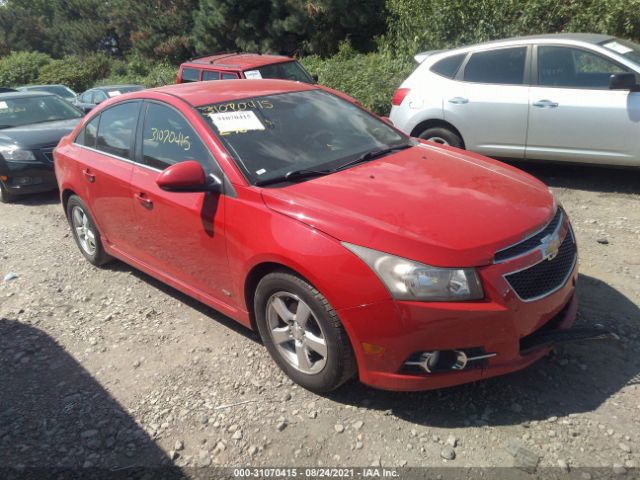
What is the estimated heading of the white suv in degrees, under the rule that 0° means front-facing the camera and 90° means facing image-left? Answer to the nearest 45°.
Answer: approximately 270°

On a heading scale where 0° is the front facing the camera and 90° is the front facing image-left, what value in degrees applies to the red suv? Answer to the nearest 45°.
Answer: approximately 315°

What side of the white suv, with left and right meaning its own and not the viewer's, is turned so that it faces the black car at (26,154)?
back

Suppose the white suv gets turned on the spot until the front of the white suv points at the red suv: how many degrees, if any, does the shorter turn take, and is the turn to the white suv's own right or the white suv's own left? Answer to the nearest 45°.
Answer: approximately 135° to the white suv's own left

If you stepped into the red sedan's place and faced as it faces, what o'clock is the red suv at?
The red suv is roughly at 7 o'clock from the red sedan.

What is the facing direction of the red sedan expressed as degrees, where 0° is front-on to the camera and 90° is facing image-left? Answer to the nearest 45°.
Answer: approximately 315°

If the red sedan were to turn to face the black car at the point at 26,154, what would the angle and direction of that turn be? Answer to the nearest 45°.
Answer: approximately 180°

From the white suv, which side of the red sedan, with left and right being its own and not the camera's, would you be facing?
left
